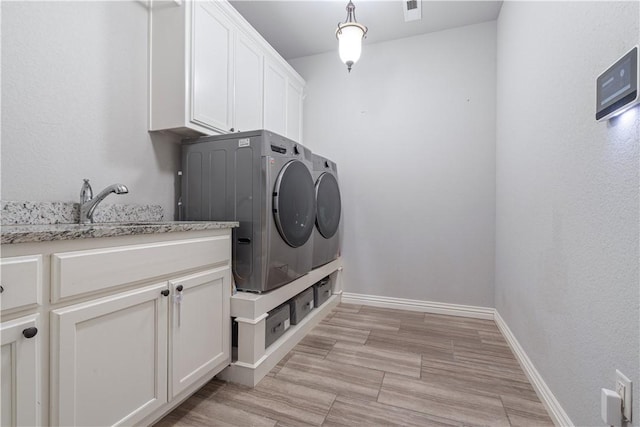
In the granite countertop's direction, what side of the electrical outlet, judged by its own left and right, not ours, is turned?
front

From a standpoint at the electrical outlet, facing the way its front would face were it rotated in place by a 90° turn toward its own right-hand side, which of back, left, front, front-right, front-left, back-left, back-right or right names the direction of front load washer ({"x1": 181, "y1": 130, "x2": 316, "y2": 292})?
front-left

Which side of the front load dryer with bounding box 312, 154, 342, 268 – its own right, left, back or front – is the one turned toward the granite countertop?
right

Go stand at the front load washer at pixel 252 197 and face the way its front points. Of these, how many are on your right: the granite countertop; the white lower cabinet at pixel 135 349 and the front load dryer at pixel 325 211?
2

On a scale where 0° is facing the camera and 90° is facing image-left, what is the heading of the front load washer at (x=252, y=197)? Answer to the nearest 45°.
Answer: approximately 315°

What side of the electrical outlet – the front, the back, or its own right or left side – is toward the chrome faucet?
front

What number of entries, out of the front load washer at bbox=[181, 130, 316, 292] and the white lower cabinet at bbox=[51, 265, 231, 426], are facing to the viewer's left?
0

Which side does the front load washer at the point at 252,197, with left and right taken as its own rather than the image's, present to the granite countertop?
right

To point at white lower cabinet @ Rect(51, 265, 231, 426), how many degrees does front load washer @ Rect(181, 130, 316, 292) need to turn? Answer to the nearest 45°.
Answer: approximately 90° to its right

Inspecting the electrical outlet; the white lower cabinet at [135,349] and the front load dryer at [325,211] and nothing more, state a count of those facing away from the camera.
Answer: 0

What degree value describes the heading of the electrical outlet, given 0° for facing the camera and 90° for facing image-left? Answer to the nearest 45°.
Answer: approximately 45°

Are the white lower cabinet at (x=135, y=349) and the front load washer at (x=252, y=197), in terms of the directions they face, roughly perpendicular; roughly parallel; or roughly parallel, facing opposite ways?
roughly parallel

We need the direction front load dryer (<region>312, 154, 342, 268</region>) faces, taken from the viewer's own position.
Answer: facing the viewer and to the right of the viewer

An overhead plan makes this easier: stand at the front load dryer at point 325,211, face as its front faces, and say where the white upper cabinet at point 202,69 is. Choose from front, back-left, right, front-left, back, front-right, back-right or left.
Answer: right
